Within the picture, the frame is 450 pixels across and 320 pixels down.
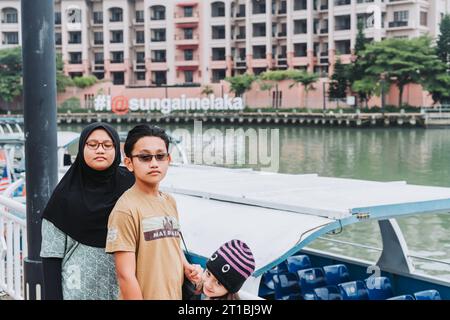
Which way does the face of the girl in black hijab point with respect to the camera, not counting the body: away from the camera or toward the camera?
toward the camera

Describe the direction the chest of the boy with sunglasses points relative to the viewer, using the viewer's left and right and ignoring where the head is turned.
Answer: facing the viewer and to the right of the viewer

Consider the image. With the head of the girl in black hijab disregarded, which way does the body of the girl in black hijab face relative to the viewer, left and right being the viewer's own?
facing the viewer

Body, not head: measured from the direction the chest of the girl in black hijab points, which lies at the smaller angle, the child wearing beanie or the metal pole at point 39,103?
the child wearing beanie
